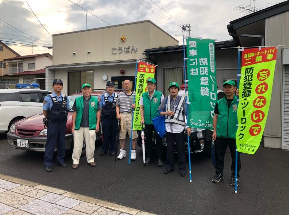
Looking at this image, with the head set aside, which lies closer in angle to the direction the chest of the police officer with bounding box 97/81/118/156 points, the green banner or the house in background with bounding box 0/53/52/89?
the green banner
